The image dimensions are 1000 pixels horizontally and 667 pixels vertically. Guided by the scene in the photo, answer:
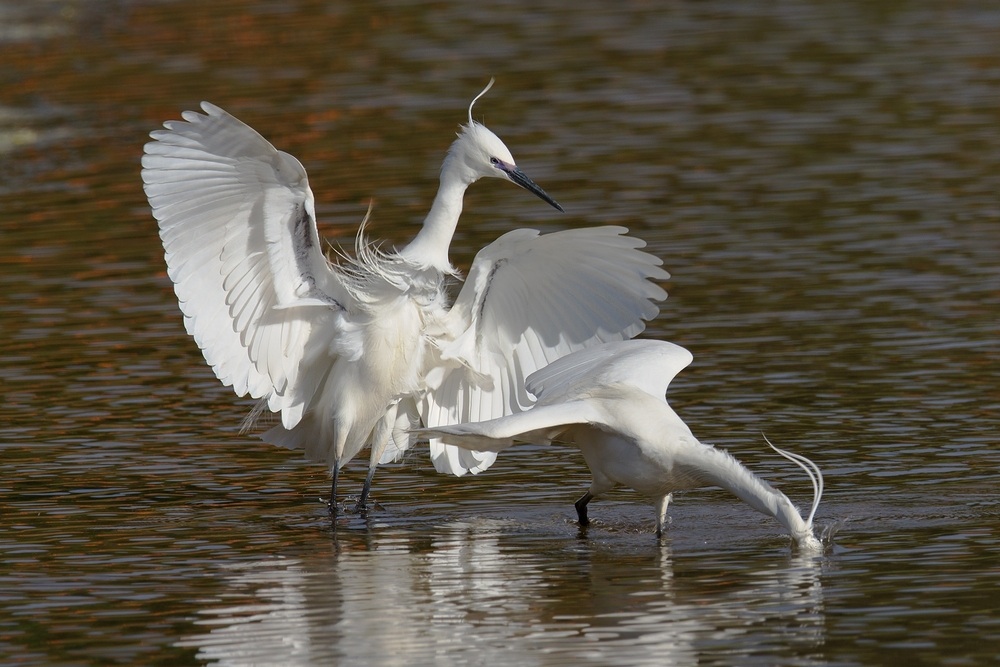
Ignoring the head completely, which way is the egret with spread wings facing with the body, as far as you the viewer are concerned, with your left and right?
facing the viewer and to the right of the viewer
